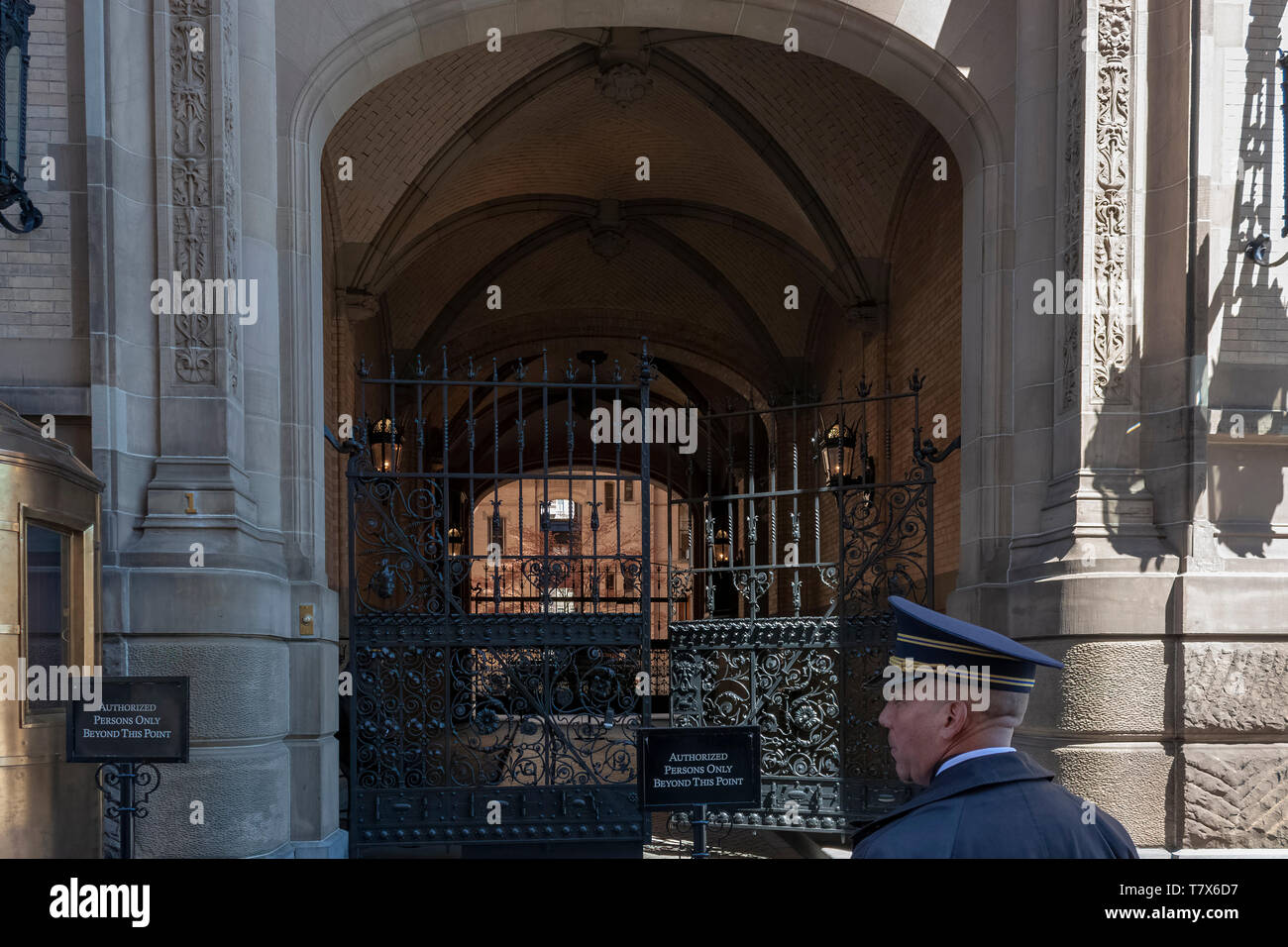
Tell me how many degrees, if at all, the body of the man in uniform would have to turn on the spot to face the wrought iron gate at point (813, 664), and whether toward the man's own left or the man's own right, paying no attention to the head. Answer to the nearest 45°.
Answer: approximately 45° to the man's own right

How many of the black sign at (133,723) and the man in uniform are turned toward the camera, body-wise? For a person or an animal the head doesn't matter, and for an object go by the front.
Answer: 1

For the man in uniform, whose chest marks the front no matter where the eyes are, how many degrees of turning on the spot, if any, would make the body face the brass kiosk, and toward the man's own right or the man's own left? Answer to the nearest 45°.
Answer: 0° — they already face it

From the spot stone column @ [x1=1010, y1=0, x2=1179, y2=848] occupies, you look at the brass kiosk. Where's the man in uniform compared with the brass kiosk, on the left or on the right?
left

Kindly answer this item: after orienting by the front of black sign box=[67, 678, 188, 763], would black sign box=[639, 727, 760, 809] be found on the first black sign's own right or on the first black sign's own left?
on the first black sign's own left

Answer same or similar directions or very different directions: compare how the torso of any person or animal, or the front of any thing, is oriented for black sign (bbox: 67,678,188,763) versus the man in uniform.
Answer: very different directions

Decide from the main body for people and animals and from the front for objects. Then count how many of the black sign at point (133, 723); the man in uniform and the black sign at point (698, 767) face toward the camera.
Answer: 2

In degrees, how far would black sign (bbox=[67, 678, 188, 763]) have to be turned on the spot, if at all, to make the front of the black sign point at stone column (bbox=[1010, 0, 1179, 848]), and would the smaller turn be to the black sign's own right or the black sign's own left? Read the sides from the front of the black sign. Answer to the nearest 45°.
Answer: approximately 90° to the black sign's own left

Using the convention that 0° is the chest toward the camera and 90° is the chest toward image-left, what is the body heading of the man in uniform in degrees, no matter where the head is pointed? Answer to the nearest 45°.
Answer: approximately 135°
